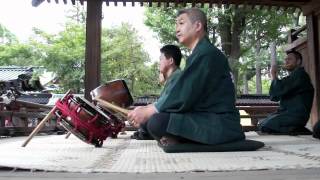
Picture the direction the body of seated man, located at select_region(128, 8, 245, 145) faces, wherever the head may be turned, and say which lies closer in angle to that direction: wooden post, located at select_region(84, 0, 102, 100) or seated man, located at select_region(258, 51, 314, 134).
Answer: the wooden post

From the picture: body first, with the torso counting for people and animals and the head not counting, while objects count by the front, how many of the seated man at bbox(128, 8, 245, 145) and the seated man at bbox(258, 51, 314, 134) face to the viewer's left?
2

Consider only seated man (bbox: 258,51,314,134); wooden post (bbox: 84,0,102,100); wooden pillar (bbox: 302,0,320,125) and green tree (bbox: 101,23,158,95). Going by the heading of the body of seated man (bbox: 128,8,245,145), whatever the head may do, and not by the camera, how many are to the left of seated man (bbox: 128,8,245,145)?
0

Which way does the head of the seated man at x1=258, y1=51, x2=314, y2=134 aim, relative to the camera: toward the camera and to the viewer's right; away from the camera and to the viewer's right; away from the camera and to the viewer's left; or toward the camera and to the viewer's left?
toward the camera and to the viewer's left

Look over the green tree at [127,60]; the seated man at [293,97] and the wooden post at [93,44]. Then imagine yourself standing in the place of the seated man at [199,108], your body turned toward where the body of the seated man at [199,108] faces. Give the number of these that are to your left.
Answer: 0

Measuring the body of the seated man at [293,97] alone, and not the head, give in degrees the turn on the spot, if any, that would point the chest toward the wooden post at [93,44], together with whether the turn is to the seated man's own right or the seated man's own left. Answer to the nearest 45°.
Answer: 0° — they already face it

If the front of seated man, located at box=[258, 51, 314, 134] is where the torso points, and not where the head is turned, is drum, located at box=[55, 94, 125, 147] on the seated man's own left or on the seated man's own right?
on the seated man's own left

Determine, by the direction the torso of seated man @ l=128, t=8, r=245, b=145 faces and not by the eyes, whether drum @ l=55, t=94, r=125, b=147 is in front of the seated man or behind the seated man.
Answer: in front

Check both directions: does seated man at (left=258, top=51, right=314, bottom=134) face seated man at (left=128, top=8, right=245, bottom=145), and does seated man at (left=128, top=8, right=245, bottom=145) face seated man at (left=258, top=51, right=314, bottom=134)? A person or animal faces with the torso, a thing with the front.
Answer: no

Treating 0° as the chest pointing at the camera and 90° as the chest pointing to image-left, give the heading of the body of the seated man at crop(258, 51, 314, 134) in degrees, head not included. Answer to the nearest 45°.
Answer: approximately 90°

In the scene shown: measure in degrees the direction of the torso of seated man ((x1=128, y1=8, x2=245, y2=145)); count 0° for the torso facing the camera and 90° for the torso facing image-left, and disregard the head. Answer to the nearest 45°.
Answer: approximately 90°

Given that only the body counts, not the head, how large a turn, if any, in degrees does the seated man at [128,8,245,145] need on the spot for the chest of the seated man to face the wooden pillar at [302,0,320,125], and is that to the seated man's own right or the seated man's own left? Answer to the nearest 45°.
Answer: approximately 135° to the seated man's own right

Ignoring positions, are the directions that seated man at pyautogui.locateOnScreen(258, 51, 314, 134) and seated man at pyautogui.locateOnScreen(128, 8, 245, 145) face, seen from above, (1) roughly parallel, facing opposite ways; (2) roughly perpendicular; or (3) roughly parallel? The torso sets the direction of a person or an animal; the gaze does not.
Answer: roughly parallel

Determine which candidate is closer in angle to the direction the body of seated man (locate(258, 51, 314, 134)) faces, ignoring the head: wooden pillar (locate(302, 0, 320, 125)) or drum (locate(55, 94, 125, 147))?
the drum

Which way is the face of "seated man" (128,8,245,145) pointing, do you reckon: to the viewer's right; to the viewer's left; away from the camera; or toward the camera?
to the viewer's left

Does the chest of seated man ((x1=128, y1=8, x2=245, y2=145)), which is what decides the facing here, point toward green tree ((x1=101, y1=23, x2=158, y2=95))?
no

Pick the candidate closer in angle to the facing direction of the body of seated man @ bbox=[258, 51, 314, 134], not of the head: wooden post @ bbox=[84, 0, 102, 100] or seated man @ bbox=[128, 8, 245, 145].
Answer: the wooden post
